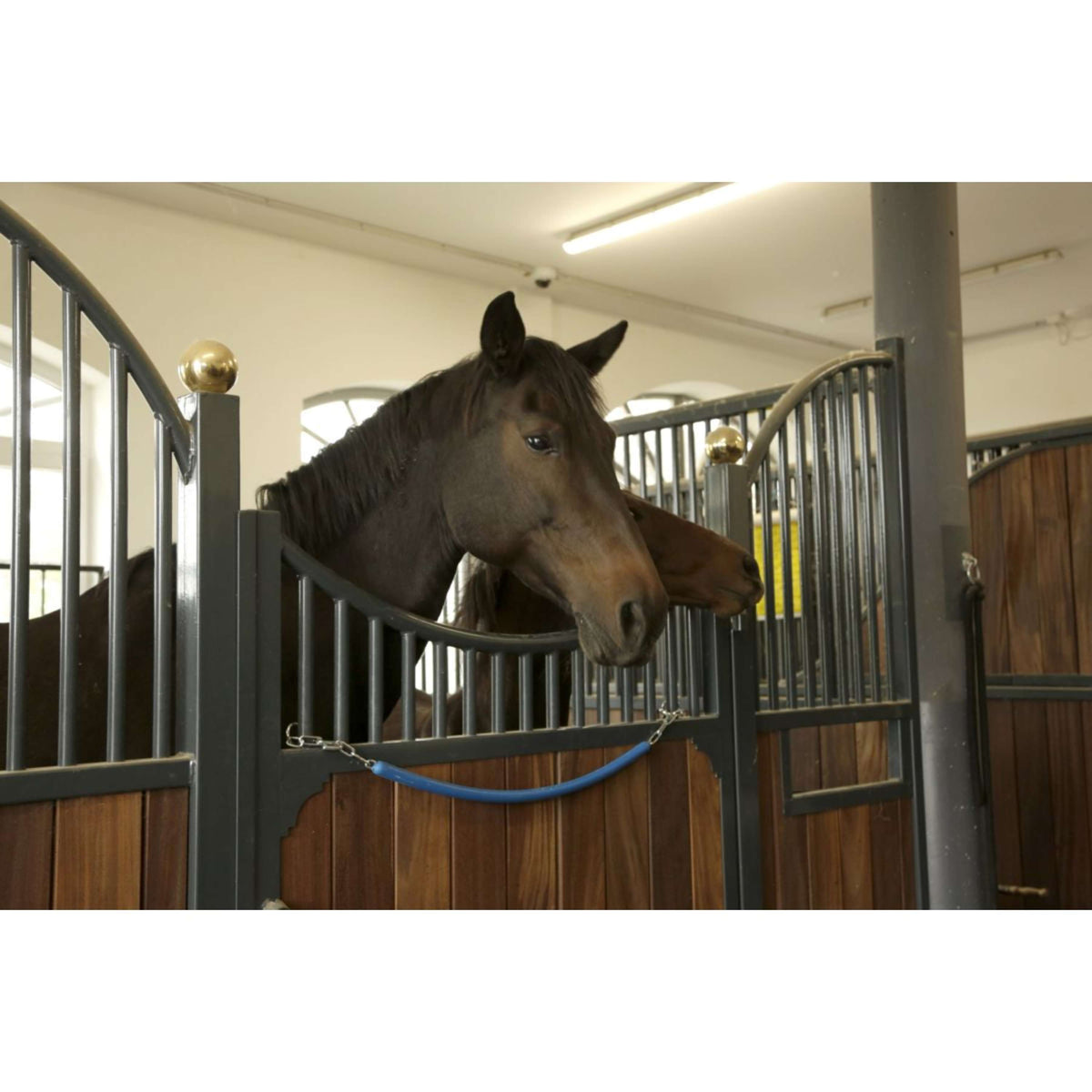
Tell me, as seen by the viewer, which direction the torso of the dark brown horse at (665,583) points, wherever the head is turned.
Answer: to the viewer's right

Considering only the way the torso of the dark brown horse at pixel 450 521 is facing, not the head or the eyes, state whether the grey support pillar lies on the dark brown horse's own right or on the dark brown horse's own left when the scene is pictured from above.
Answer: on the dark brown horse's own left

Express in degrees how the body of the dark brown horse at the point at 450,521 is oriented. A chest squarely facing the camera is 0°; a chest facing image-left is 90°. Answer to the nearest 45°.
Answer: approximately 315°
